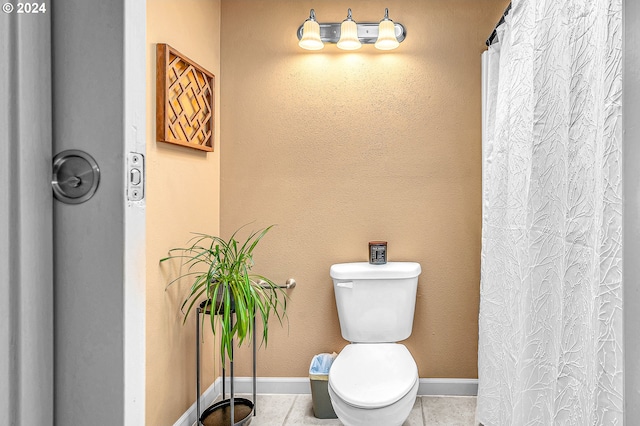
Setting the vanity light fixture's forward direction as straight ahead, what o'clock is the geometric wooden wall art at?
The geometric wooden wall art is roughly at 2 o'clock from the vanity light fixture.

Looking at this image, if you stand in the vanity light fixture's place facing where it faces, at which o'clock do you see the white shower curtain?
The white shower curtain is roughly at 11 o'clock from the vanity light fixture.

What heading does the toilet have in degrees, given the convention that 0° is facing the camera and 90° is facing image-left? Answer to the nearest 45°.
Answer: approximately 0°

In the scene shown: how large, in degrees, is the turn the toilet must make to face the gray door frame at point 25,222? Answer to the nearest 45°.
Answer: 0° — it already faces it

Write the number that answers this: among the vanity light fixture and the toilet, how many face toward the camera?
2

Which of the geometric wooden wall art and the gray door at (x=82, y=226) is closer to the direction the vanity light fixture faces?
the gray door

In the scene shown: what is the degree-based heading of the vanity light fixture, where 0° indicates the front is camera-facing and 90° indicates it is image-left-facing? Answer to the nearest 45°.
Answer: approximately 0°

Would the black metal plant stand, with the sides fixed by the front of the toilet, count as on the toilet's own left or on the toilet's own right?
on the toilet's own right

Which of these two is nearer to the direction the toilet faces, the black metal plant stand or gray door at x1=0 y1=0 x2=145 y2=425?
the gray door
